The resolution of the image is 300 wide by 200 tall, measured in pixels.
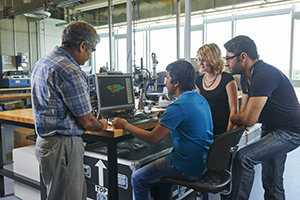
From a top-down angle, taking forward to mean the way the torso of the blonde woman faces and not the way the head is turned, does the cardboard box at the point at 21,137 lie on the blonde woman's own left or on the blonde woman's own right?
on the blonde woman's own right

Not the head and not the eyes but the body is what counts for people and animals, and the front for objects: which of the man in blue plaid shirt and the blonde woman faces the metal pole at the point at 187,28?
the man in blue plaid shirt

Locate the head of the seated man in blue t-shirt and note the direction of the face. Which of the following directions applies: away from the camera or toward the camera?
away from the camera

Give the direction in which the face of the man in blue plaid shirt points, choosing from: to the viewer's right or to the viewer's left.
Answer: to the viewer's right

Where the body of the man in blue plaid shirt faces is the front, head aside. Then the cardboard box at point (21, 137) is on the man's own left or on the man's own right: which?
on the man's own left

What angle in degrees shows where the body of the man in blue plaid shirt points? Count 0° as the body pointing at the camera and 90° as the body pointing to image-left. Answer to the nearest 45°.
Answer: approximately 225°

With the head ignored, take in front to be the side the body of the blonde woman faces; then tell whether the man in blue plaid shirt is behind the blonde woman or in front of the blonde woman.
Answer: in front

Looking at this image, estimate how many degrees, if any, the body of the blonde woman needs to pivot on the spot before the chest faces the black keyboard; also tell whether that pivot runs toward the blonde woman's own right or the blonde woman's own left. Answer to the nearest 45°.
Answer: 0° — they already face it

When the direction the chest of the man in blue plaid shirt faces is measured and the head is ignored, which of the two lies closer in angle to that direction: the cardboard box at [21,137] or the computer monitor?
the computer monitor

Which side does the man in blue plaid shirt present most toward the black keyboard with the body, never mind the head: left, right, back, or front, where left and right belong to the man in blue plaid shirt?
front

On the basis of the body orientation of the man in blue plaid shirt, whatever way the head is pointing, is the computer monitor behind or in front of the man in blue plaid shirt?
in front
